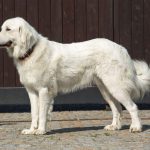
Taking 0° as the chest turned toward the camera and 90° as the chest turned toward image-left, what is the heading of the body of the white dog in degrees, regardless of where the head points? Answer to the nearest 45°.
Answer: approximately 90°
